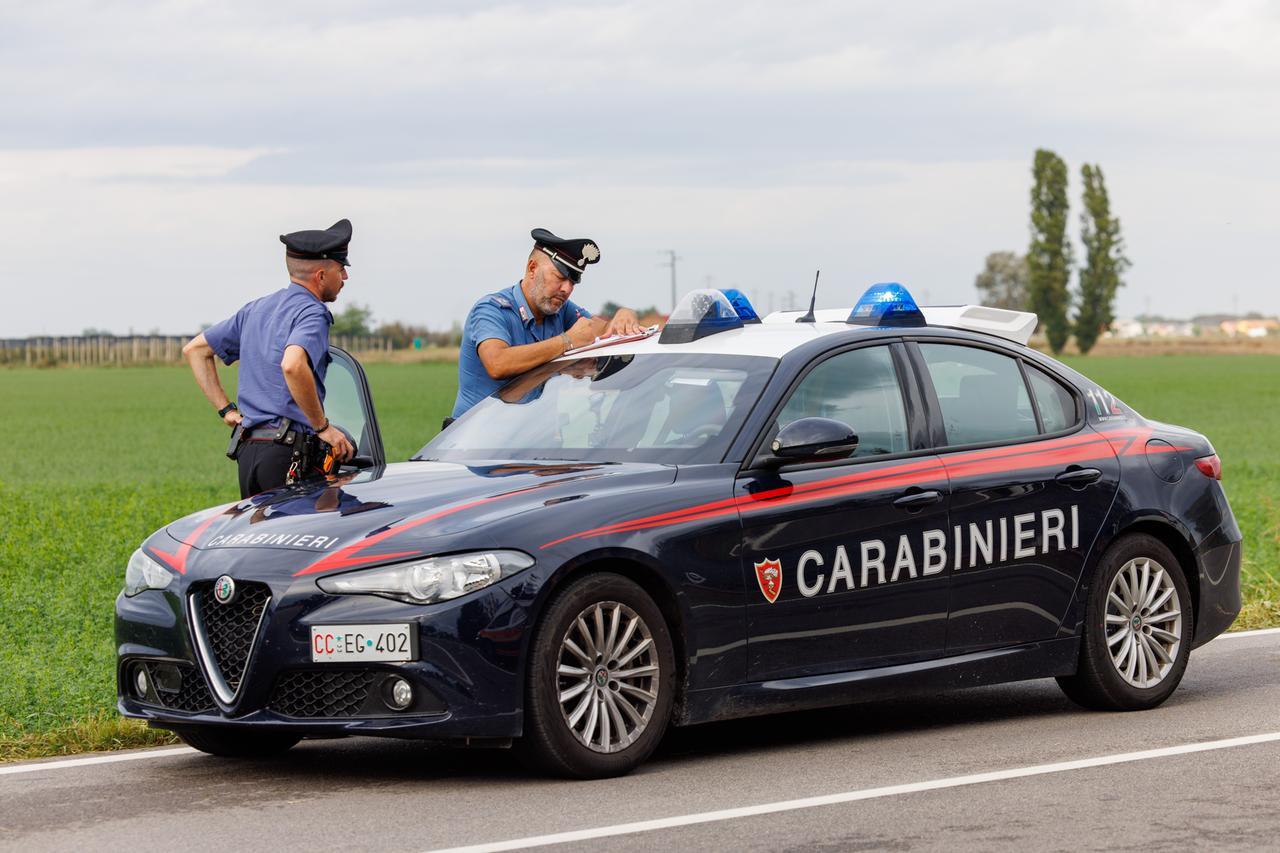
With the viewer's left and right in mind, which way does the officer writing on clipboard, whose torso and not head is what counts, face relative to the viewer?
facing the viewer and to the right of the viewer

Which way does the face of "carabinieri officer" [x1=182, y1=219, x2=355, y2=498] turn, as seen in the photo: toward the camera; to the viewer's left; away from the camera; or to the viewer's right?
to the viewer's right

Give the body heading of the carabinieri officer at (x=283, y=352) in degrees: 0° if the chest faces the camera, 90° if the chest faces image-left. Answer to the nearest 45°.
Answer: approximately 225°

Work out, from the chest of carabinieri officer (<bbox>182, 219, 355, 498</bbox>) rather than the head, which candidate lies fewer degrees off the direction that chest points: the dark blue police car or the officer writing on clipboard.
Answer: the officer writing on clipboard

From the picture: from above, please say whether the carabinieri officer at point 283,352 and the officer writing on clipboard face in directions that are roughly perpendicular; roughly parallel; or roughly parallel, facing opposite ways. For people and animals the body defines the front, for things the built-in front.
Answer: roughly perpendicular

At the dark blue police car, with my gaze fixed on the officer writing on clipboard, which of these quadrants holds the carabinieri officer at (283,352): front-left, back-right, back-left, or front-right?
front-left

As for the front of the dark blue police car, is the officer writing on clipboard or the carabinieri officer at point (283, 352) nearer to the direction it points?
the carabinieri officer

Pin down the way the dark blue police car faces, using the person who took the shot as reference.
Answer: facing the viewer and to the left of the viewer

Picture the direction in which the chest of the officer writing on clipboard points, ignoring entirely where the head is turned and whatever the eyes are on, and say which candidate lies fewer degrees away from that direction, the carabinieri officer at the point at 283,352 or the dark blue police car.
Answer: the dark blue police car

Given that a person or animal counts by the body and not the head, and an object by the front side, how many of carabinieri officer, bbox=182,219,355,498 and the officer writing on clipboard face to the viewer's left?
0

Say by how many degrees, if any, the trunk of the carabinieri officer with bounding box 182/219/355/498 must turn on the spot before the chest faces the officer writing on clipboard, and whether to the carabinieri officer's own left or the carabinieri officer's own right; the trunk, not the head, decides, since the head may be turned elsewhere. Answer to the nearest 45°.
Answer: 0° — they already face them

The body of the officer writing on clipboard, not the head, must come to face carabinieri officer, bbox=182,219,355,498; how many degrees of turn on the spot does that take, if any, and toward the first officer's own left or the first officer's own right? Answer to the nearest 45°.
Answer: approximately 90° to the first officer's own right

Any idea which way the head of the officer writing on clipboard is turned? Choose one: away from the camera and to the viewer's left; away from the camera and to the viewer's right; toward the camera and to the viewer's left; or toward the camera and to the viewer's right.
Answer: toward the camera and to the viewer's right
